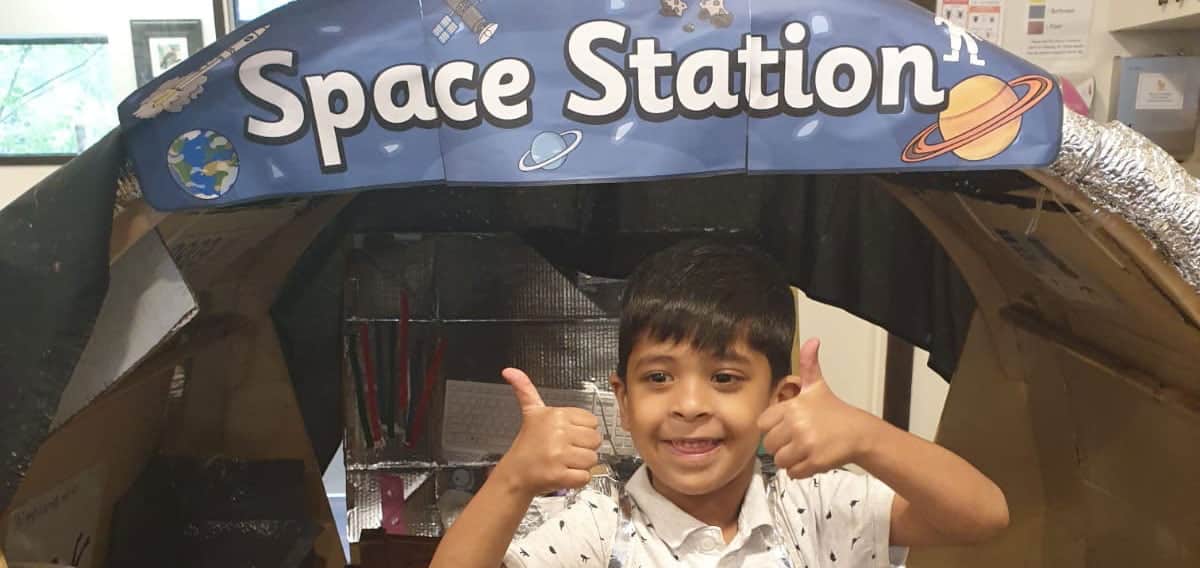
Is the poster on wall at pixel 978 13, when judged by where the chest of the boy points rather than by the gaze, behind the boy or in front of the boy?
behind

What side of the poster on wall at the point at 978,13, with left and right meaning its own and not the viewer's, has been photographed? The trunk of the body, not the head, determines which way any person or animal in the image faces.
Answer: front

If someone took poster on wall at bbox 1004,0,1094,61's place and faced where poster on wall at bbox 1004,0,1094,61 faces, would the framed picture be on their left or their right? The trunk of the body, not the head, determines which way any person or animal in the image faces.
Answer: on their right

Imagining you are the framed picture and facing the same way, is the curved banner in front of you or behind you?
in front

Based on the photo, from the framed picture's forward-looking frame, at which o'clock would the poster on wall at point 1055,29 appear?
The poster on wall is roughly at 10 o'clock from the framed picture.

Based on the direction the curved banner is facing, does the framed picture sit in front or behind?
behind

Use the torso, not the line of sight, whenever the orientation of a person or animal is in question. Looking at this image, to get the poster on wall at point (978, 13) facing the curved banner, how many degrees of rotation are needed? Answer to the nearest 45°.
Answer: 0° — it already faces it

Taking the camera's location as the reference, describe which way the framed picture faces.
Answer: facing the viewer

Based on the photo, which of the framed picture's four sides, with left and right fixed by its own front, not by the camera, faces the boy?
front

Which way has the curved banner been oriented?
toward the camera
